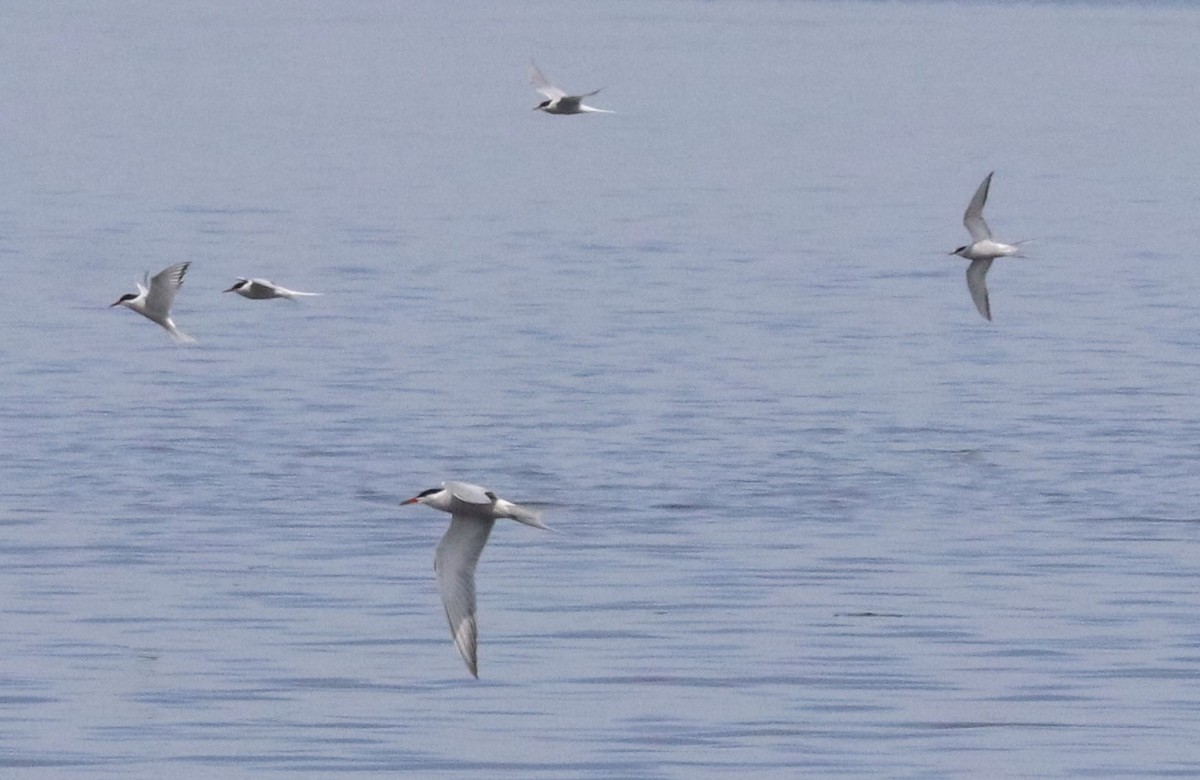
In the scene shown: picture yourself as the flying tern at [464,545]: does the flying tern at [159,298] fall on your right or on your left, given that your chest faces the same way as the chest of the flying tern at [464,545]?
on your right

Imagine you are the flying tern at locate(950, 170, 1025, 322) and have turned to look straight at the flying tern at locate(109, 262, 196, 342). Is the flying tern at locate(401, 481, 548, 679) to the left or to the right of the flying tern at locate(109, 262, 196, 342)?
left

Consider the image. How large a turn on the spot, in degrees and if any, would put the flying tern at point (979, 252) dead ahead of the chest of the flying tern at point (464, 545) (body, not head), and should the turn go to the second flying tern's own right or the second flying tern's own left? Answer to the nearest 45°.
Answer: approximately 135° to the second flying tern's own right

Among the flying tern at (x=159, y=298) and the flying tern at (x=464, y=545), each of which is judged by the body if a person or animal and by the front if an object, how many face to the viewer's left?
2

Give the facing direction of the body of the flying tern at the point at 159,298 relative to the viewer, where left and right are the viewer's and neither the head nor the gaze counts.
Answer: facing to the left of the viewer

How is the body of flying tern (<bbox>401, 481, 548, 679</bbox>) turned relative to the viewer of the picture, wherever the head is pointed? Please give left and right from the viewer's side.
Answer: facing to the left of the viewer

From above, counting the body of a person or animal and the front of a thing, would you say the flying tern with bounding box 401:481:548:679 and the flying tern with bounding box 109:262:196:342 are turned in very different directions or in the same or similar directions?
same or similar directions

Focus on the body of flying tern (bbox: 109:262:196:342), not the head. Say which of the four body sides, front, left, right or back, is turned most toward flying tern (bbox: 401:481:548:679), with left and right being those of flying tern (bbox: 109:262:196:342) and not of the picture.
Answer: left

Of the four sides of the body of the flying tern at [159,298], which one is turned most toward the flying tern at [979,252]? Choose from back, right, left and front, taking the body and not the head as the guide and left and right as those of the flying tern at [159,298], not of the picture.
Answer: back
